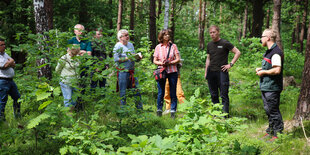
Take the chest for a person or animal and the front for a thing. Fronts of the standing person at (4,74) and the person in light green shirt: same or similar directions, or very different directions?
same or similar directions

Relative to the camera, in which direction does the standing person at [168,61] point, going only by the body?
toward the camera

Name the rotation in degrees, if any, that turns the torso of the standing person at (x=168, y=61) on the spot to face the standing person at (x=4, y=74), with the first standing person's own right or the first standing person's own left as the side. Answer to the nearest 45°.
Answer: approximately 90° to the first standing person's own right

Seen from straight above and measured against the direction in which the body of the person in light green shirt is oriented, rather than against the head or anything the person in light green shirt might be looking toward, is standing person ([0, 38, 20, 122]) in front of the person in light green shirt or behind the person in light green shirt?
behind

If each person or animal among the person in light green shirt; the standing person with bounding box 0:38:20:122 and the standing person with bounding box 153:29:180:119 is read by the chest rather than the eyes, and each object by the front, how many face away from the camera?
0

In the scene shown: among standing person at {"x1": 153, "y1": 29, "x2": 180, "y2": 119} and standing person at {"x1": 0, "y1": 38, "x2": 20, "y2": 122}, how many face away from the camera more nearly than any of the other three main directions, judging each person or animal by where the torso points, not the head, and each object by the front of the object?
0

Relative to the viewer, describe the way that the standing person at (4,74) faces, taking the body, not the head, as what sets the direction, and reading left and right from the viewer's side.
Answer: facing the viewer and to the right of the viewer

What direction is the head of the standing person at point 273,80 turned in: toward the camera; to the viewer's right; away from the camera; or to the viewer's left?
to the viewer's left

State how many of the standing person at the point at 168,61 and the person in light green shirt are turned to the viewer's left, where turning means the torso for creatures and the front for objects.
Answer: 0

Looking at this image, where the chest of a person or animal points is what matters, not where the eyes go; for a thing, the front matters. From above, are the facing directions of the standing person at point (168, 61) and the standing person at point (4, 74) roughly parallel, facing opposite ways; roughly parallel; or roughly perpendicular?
roughly perpendicular
